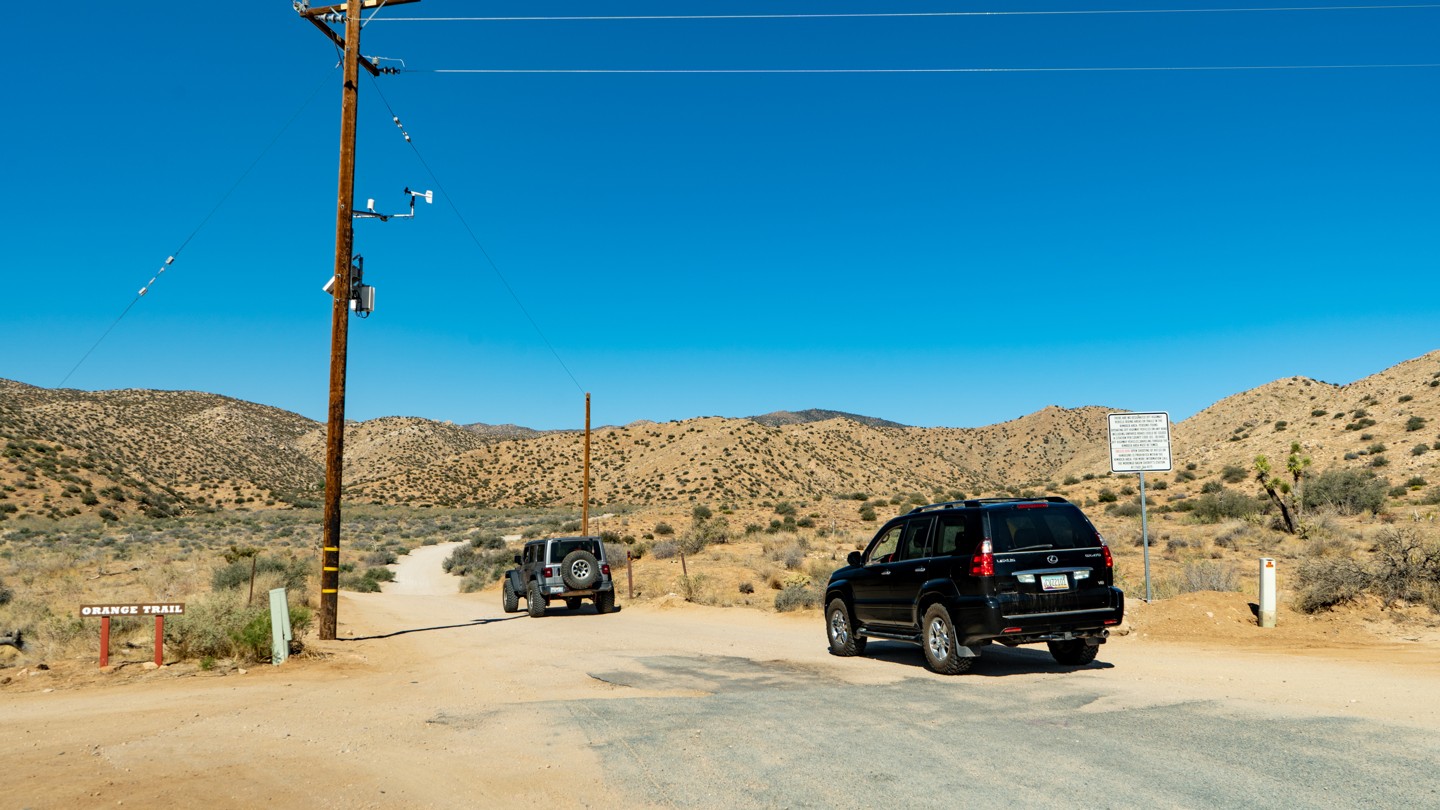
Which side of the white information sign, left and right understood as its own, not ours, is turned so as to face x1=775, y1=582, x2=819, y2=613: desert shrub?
right

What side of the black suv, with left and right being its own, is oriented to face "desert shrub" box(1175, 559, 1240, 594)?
right

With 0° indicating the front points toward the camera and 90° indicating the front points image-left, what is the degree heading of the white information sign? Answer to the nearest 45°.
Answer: approximately 0°

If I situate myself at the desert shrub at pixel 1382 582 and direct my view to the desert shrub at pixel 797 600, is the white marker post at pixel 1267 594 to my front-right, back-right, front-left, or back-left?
front-left

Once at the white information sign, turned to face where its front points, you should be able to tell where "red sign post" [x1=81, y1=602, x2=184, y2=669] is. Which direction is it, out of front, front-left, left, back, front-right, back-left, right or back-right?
front-right

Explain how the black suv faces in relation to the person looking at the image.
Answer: facing away from the viewer and to the left of the viewer

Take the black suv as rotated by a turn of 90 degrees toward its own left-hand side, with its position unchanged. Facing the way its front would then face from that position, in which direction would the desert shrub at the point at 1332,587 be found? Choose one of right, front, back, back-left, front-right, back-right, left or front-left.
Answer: back

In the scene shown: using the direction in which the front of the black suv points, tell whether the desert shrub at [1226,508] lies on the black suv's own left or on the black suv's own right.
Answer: on the black suv's own right

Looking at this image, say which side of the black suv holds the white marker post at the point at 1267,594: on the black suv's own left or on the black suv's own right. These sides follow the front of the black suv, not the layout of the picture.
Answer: on the black suv's own right

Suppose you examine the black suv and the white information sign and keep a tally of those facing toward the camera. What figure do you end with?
1

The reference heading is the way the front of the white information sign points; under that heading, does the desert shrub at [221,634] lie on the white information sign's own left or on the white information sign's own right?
on the white information sign's own right

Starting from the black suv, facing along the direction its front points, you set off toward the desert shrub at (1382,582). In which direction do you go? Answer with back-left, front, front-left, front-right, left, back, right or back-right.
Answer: right

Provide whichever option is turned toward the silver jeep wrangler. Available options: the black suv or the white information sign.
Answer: the black suv

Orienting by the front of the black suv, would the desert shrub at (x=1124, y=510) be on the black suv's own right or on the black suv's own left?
on the black suv's own right

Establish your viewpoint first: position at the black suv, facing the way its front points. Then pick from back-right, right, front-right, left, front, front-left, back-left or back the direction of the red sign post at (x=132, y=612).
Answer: front-left

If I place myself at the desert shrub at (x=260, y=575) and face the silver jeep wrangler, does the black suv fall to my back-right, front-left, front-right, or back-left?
front-right

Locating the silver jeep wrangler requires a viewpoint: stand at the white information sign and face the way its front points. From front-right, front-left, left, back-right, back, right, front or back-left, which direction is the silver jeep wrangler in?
right
